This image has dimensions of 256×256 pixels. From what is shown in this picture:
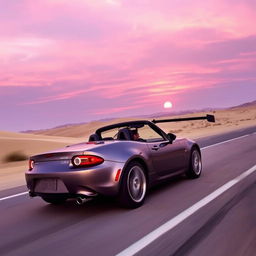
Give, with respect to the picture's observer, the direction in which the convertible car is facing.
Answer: facing away from the viewer and to the right of the viewer
